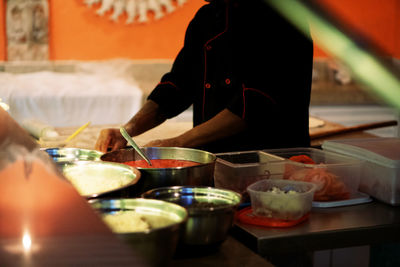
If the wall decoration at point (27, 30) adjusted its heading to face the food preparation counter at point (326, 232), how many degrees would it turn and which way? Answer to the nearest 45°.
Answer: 0° — it already faces it

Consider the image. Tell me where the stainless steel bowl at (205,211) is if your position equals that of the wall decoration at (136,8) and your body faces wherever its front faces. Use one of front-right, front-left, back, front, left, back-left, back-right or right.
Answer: front

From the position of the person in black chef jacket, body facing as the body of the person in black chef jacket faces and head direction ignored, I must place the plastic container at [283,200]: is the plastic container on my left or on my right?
on my left

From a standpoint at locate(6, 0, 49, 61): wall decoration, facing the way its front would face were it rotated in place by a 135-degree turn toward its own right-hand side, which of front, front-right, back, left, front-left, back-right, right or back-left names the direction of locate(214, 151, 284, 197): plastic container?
back-left

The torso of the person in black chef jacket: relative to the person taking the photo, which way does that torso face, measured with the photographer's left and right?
facing the viewer and to the left of the viewer

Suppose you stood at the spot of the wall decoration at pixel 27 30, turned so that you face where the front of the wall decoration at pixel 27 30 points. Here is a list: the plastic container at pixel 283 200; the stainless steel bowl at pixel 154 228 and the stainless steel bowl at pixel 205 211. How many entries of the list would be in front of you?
3

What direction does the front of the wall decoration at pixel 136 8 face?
toward the camera

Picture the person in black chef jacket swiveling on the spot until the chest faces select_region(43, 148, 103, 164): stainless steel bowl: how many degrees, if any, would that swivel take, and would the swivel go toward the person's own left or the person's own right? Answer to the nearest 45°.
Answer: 0° — they already face it

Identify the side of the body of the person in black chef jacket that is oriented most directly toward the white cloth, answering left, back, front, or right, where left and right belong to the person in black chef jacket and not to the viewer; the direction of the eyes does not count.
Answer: right

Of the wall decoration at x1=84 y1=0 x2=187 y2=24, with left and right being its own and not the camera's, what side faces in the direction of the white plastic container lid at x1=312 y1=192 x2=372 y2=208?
front

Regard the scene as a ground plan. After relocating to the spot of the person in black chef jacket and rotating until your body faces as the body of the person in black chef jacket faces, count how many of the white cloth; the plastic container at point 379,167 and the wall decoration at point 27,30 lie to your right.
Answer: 2

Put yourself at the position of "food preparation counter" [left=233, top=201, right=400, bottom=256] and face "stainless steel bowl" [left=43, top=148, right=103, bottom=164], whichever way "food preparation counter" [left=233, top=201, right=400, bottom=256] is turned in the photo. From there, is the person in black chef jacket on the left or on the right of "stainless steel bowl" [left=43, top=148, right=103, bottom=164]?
right

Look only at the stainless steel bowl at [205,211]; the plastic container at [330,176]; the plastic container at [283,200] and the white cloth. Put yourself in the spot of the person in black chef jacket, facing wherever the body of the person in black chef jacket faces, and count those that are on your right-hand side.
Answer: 1

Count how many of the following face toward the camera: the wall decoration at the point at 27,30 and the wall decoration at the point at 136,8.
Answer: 2
